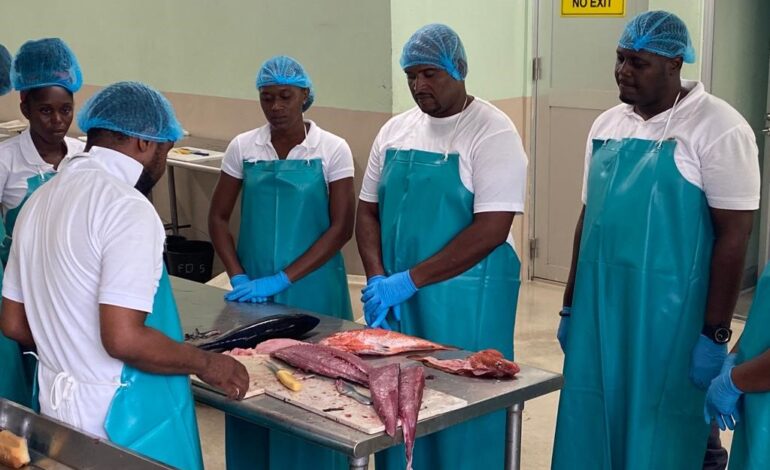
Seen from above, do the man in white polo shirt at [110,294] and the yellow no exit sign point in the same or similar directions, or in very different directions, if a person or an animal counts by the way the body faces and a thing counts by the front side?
very different directions

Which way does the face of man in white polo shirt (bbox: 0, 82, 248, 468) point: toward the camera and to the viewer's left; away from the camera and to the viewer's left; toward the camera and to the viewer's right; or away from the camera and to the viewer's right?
away from the camera and to the viewer's right

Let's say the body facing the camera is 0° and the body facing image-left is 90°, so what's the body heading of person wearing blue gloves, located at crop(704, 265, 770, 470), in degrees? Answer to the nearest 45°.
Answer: approximately 90°

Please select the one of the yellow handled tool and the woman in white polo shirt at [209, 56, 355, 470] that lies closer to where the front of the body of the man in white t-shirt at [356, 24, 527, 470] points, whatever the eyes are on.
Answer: the yellow handled tool

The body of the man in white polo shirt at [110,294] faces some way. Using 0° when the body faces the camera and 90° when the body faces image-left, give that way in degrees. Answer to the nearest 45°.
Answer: approximately 225°

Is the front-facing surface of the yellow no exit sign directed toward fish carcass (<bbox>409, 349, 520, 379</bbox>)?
yes

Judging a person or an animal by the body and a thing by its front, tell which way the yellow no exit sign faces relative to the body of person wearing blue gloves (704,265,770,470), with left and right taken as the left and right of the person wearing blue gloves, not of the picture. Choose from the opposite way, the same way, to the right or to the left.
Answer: to the left

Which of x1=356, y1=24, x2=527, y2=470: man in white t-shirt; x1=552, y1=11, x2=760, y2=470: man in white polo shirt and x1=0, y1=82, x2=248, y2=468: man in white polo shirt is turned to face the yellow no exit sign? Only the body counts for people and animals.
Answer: x1=0, y1=82, x2=248, y2=468: man in white polo shirt
